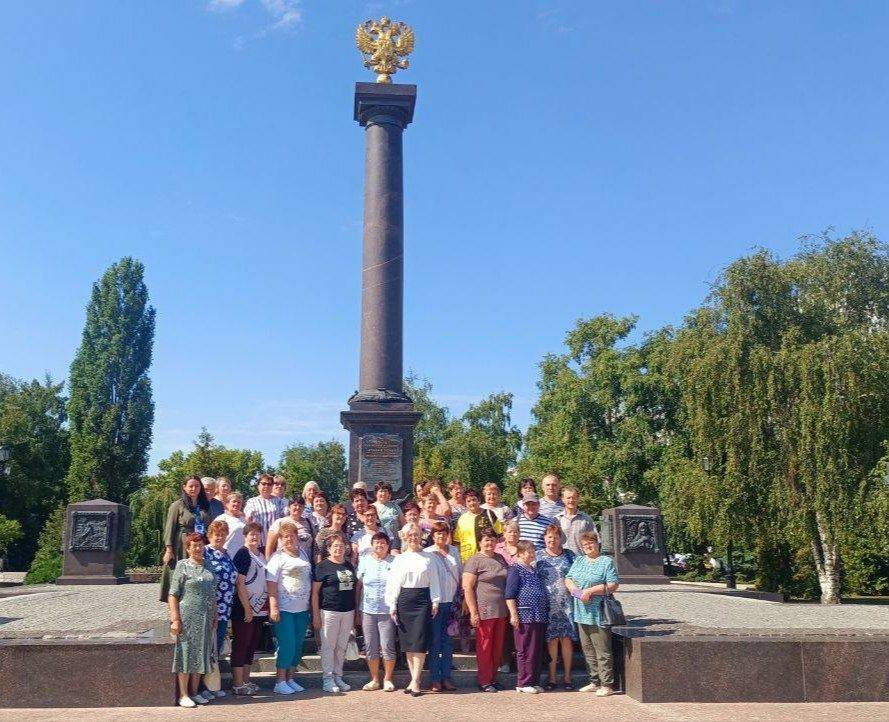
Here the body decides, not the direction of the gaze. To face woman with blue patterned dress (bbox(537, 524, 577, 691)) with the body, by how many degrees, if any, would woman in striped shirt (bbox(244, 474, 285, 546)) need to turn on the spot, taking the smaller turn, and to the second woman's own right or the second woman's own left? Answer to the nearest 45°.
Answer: approximately 45° to the second woman's own left

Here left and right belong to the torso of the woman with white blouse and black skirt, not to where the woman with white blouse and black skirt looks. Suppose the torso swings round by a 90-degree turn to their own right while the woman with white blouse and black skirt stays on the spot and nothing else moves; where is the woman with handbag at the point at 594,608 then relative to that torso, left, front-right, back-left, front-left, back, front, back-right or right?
back

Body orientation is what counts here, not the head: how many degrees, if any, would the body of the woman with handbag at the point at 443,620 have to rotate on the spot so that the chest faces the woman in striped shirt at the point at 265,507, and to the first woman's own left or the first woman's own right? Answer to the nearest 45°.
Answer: approximately 135° to the first woman's own right

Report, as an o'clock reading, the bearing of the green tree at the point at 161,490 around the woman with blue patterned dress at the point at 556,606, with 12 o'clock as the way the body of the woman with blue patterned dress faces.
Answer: The green tree is roughly at 5 o'clock from the woman with blue patterned dress.

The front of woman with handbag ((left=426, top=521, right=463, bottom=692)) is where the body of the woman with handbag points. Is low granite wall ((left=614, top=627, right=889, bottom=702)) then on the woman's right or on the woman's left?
on the woman's left

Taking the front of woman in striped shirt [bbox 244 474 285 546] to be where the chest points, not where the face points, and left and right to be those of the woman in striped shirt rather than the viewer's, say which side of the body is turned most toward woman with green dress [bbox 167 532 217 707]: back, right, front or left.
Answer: front

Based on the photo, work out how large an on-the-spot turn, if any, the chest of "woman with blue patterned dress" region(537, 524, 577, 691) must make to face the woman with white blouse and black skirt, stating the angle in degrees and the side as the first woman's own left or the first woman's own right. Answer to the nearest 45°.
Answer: approximately 45° to the first woman's own right

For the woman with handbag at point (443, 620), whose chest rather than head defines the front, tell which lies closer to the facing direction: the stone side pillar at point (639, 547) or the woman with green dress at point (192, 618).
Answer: the woman with green dress
